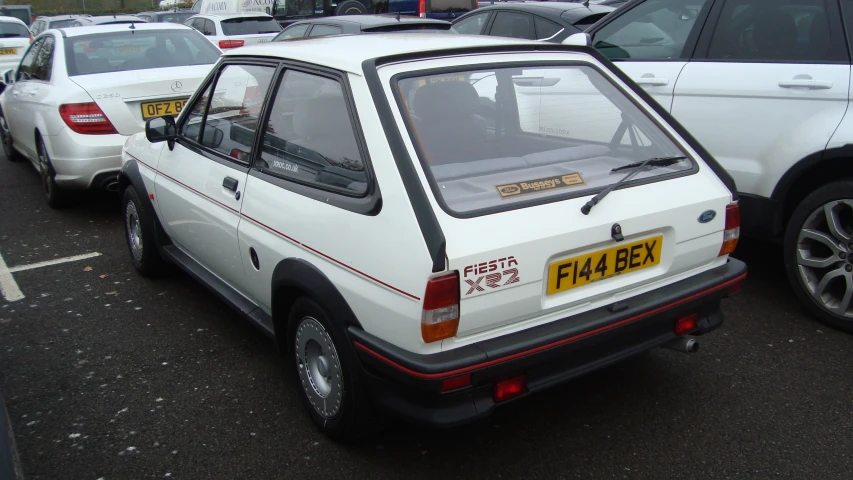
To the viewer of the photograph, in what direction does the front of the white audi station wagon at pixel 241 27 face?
facing away from the viewer and to the left of the viewer

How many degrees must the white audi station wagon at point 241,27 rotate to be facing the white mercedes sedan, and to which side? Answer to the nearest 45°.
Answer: approximately 135° to its left

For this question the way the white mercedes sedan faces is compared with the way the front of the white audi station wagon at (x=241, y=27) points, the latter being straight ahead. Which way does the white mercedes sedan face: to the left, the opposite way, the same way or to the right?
the same way

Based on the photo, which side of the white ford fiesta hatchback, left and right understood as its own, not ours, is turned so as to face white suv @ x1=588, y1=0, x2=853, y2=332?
right

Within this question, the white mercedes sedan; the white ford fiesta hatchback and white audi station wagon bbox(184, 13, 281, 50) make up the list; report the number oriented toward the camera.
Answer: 0

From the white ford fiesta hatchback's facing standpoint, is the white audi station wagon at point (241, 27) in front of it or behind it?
in front

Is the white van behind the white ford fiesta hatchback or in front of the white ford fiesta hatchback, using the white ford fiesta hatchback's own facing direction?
in front

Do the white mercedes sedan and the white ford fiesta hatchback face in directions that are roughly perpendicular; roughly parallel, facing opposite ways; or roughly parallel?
roughly parallel

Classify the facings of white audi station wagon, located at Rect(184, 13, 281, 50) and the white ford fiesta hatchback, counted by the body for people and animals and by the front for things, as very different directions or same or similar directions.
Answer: same or similar directions

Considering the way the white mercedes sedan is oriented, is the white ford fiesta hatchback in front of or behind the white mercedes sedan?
behind

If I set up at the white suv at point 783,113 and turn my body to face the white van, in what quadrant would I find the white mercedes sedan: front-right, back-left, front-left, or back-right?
front-left

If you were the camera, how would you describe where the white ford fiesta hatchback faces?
facing away from the viewer and to the left of the viewer
